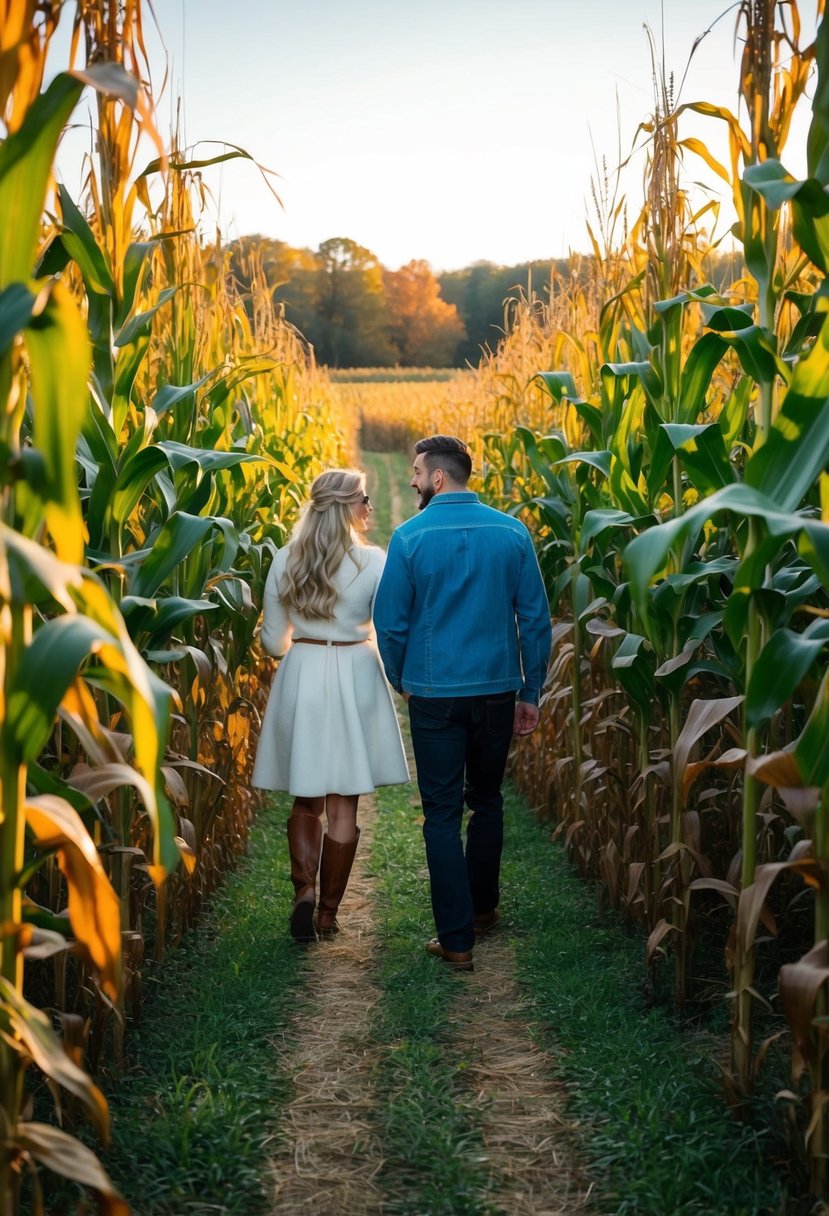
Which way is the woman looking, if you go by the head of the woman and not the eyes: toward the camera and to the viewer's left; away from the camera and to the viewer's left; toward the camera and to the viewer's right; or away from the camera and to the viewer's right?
away from the camera and to the viewer's right

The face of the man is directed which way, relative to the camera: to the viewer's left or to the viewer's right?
to the viewer's left

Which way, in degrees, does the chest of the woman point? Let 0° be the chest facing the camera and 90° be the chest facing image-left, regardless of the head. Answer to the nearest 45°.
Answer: approximately 180°
